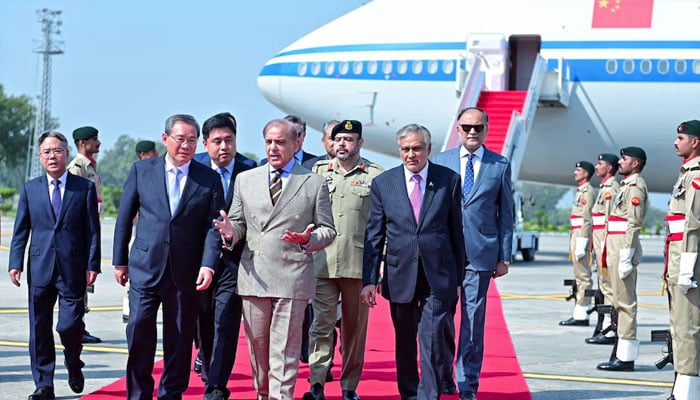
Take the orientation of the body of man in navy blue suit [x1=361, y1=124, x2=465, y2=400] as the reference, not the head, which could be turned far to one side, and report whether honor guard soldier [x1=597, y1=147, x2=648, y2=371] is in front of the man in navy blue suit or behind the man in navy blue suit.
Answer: behind

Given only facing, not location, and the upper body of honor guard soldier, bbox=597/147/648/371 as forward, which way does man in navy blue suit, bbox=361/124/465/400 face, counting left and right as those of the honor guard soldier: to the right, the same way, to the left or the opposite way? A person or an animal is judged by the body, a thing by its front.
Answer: to the left

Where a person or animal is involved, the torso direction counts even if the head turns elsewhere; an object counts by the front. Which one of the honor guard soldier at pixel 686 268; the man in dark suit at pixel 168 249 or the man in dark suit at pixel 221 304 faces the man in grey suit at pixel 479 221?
the honor guard soldier

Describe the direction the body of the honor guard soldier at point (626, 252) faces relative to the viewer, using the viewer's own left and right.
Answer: facing to the left of the viewer

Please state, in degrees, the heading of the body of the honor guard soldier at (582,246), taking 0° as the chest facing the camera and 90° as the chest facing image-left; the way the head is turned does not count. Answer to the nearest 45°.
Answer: approximately 90°

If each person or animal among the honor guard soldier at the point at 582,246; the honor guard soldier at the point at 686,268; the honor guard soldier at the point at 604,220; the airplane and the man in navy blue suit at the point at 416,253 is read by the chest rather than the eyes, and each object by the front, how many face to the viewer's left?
4

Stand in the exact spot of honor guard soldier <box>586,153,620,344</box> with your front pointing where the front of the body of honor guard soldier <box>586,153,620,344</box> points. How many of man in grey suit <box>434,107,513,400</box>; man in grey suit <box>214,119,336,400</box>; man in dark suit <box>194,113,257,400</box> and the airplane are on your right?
1

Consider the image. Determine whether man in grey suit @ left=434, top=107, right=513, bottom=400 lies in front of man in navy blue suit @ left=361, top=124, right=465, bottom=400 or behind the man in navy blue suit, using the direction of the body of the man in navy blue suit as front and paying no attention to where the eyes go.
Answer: behind

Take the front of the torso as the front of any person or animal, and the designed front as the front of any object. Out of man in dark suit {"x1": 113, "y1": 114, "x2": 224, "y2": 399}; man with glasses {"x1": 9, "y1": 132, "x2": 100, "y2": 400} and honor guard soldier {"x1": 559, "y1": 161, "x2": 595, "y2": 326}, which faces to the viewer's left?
the honor guard soldier

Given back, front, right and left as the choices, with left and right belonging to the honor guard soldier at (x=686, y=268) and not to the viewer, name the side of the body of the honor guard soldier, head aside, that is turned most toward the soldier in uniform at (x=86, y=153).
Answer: front

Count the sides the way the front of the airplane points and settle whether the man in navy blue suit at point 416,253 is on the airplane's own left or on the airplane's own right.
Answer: on the airplane's own left

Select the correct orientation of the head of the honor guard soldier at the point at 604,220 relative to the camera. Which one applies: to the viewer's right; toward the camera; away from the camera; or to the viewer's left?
to the viewer's left
